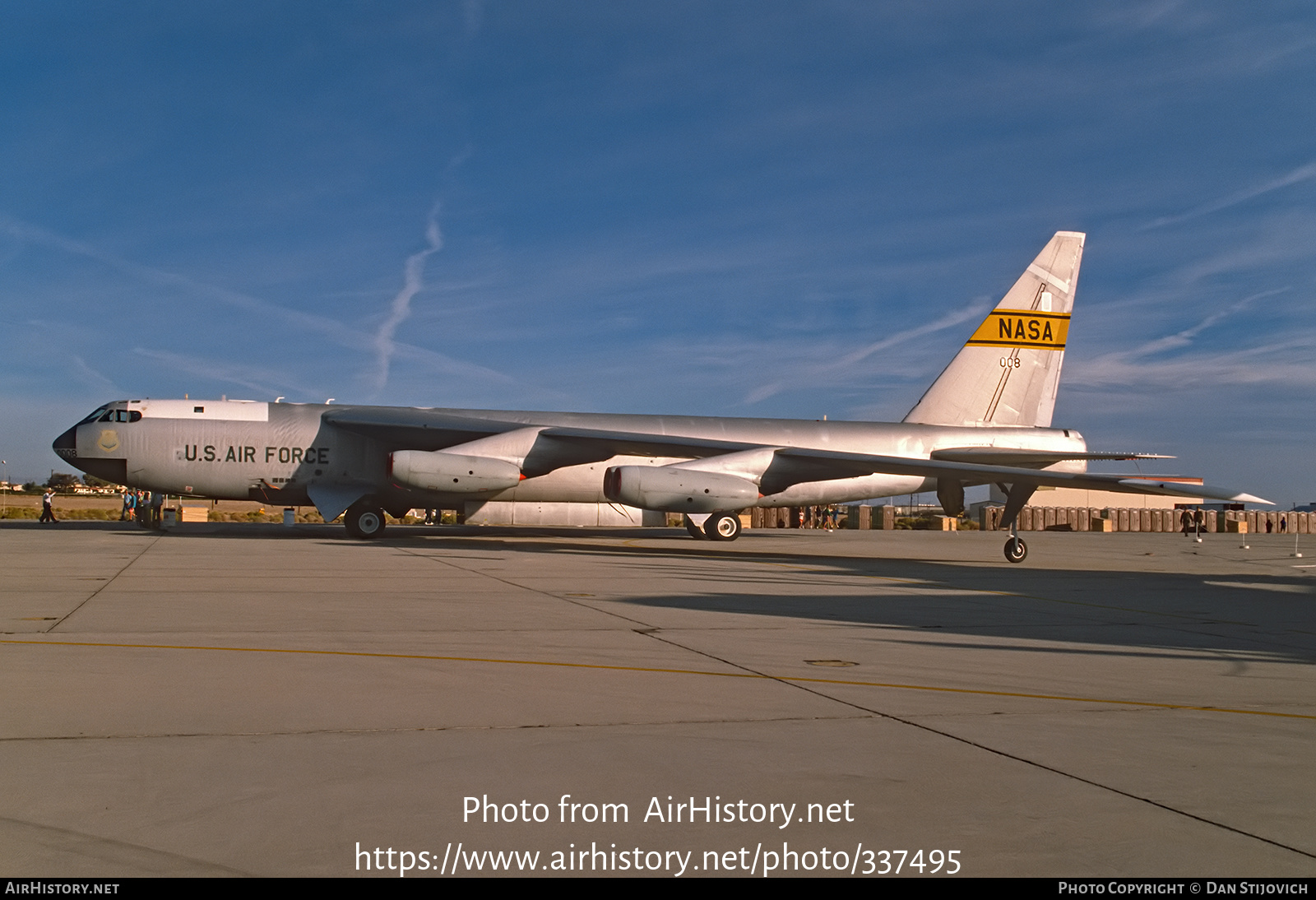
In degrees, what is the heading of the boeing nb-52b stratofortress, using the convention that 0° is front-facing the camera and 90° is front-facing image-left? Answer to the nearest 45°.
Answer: approximately 90°
